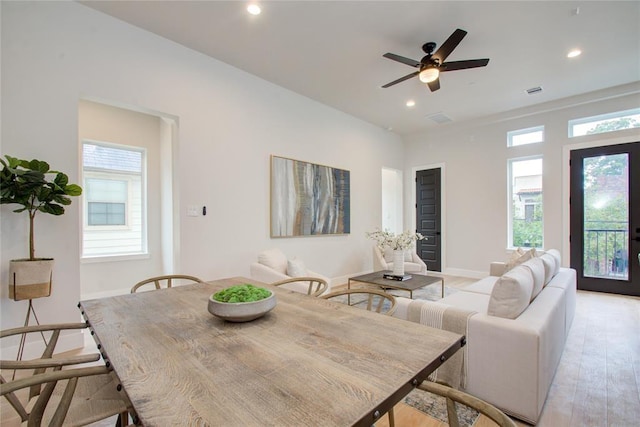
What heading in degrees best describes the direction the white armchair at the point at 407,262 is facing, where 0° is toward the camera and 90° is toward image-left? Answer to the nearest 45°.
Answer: approximately 315°

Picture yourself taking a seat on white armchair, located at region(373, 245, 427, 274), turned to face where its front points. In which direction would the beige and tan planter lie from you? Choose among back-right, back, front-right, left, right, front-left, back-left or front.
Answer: right

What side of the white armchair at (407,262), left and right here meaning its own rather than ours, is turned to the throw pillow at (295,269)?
right

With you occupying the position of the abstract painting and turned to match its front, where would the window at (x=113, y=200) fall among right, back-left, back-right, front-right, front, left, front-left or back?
back-right

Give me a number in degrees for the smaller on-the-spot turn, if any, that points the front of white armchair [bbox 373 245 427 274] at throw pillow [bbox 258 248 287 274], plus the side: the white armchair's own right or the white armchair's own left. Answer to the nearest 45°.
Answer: approximately 90° to the white armchair's own right

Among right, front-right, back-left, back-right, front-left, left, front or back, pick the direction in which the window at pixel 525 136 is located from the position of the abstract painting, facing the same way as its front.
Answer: front-left

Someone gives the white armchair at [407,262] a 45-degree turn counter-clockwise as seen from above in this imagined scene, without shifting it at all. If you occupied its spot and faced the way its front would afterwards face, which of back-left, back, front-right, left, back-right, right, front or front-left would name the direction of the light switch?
back-right

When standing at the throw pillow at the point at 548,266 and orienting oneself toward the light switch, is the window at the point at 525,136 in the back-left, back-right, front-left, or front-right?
back-right

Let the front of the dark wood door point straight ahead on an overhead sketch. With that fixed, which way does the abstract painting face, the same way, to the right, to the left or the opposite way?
to the left

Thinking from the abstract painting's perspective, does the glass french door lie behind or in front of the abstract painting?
in front

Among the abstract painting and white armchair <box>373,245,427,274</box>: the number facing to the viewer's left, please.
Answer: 0

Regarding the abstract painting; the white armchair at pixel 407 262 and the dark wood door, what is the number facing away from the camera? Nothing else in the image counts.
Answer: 0

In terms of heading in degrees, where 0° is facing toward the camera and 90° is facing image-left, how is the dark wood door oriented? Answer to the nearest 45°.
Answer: approximately 45°

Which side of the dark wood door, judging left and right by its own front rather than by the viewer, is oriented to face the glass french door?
left
